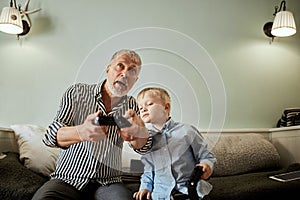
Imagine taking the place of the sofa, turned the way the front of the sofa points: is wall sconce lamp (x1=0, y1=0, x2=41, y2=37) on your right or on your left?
on your right

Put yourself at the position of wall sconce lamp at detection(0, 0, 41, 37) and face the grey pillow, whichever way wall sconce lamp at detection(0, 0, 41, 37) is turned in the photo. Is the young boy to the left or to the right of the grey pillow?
right

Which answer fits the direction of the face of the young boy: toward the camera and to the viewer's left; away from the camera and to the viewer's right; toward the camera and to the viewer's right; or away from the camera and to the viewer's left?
toward the camera and to the viewer's left

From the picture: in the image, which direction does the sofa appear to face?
toward the camera
